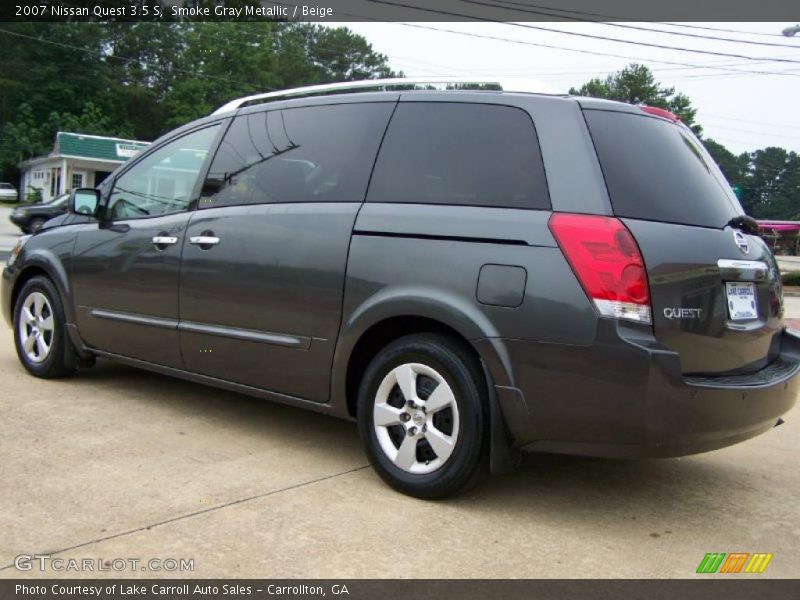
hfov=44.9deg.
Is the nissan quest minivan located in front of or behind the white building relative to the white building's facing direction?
in front

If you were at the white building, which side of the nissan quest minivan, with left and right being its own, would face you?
front

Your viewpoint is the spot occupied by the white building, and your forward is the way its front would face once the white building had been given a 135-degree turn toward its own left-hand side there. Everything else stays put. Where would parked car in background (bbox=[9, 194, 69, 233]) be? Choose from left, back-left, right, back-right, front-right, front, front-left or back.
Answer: back

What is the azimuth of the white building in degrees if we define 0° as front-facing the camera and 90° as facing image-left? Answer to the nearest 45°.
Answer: approximately 315°

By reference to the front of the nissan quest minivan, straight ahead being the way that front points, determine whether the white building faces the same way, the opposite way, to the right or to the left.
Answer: the opposite way

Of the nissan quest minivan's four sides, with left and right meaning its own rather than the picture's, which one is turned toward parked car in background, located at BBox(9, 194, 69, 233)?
front

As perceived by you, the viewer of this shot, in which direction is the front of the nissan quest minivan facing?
facing away from the viewer and to the left of the viewer
